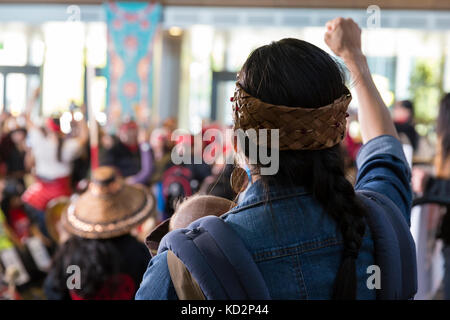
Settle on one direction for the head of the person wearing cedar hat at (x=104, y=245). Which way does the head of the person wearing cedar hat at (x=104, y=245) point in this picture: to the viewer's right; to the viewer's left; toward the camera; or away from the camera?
away from the camera

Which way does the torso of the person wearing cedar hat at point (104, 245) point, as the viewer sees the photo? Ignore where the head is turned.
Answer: away from the camera

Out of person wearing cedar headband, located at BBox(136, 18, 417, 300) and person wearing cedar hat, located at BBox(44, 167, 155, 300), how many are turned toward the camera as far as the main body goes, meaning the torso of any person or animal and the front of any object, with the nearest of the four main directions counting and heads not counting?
0

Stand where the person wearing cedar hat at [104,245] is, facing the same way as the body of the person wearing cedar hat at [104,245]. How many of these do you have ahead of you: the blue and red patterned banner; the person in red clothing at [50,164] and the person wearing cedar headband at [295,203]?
2

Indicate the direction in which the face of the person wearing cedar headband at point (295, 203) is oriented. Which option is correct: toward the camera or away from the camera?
away from the camera

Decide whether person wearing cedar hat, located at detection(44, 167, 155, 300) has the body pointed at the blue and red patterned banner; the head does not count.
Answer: yes

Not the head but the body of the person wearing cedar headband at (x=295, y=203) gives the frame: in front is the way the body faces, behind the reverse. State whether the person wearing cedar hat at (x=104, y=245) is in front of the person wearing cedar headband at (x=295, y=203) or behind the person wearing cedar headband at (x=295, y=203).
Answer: in front

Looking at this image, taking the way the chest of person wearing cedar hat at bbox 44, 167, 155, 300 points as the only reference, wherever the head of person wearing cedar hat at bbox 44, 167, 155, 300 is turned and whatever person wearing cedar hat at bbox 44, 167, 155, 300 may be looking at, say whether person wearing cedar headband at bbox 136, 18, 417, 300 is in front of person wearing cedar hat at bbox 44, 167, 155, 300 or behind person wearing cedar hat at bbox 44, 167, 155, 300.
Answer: behind

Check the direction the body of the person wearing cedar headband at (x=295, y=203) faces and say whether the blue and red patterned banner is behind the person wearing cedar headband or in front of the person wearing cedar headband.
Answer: in front

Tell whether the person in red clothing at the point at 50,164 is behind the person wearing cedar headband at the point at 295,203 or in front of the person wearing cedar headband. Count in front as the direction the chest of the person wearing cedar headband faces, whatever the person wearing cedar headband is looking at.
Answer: in front
